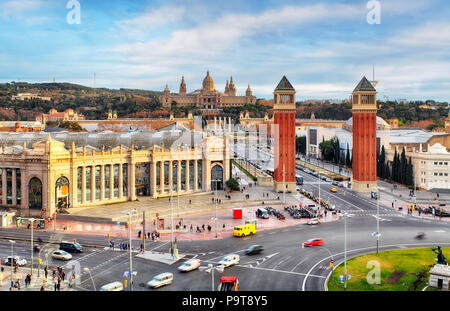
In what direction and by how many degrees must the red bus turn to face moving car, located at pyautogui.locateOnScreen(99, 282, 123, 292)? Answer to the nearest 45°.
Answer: approximately 90° to its right

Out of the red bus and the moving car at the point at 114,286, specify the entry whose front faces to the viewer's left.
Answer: the moving car

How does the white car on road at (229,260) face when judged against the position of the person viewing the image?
facing the viewer and to the left of the viewer

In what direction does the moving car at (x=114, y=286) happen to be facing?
to the viewer's left

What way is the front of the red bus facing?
toward the camera

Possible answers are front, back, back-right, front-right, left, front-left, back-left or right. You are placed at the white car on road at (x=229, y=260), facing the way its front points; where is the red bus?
front-left

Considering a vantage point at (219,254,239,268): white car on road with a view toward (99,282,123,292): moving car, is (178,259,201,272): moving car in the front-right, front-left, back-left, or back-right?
front-right

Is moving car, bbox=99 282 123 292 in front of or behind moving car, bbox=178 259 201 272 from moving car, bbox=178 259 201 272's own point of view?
in front

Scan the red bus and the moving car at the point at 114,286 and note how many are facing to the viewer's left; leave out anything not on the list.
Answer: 1
